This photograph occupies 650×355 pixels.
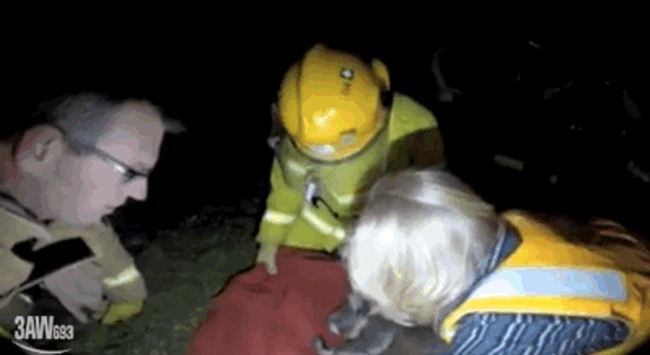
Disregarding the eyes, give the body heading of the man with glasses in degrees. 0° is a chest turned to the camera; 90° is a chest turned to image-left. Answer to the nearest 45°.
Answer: approximately 270°

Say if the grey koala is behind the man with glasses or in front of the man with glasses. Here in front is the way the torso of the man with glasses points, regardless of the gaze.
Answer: in front

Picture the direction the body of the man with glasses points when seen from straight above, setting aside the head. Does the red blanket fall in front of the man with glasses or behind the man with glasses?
in front

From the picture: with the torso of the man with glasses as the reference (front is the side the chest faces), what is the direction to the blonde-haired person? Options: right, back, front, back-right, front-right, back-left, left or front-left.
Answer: front-right

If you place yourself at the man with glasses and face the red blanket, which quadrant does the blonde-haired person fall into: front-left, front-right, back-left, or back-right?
front-right

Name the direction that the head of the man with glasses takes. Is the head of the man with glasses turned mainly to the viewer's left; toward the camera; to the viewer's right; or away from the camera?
to the viewer's right
